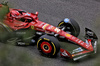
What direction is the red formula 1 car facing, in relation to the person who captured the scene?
facing the viewer and to the right of the viewer
